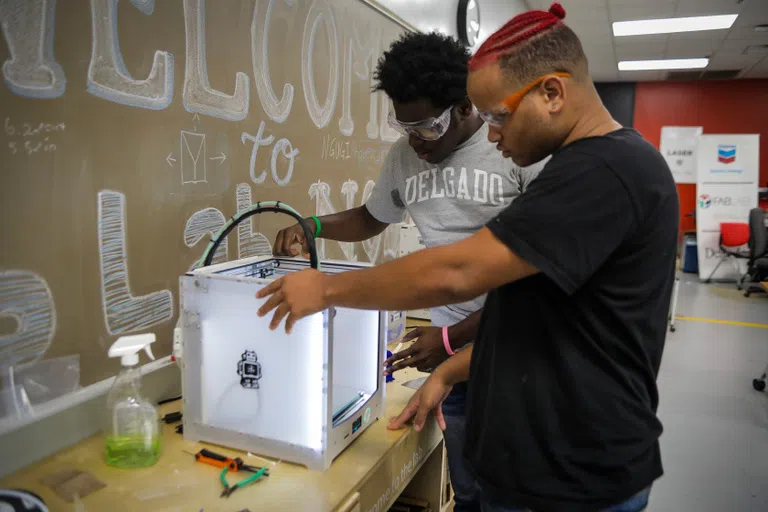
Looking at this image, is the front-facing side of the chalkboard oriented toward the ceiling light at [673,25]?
no

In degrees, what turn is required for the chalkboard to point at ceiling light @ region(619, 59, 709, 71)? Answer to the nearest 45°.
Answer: approximately 90° to its left

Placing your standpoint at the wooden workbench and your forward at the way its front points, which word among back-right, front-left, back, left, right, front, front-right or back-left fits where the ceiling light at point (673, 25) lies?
left

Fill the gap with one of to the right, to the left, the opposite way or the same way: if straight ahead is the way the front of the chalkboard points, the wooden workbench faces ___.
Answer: the same way

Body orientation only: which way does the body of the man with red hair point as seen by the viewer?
to the viewer's left

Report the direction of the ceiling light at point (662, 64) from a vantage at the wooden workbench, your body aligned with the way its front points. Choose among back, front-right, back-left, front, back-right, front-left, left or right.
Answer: left

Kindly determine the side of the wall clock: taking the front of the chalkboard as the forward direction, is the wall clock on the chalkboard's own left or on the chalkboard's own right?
on the chalkboard's own left

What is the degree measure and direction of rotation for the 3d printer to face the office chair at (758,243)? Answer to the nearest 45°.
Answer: approximately 90° to its left

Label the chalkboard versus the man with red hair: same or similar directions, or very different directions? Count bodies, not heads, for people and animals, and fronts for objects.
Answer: very different directions

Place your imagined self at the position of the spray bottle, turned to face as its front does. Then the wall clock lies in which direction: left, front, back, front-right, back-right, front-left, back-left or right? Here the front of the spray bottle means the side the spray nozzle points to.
front-left

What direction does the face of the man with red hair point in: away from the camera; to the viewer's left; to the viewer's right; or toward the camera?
to the viewer's left

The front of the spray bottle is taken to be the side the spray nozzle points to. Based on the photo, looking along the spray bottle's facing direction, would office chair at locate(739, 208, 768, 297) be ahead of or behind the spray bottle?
ahead

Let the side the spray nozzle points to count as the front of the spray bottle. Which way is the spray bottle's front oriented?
to the viewer's right

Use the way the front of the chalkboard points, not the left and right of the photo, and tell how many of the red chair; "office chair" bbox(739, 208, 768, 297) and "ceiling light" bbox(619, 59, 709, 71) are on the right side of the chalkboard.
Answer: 0
